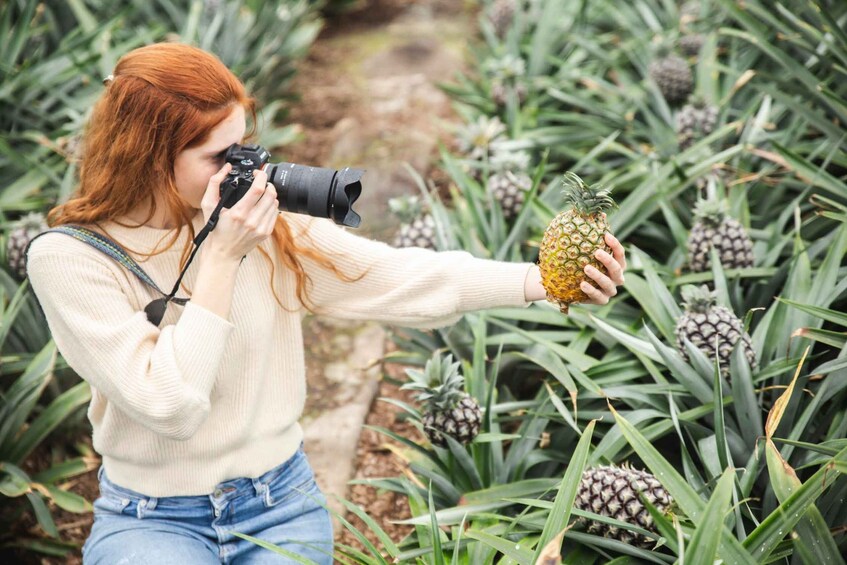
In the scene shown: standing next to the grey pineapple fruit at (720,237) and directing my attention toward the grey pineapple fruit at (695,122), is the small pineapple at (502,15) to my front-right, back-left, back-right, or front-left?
front-left

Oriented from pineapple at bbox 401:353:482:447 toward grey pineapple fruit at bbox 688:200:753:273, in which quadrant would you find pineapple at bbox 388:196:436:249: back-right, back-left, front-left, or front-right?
front-left

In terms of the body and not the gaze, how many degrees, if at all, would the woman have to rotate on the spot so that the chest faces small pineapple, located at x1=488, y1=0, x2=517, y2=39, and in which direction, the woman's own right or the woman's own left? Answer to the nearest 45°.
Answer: approximately 135° to the woman's own left

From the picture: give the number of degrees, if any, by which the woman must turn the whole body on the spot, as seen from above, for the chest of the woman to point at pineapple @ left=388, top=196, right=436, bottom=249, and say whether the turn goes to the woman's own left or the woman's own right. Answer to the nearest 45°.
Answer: approximately 90° to the woman's own left

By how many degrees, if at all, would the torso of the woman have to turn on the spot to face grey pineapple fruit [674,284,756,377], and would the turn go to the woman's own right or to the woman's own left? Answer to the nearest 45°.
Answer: approximately 45° to the woman's own left

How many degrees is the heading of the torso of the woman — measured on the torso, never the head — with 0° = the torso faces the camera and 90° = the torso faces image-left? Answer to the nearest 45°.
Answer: approximately 315°

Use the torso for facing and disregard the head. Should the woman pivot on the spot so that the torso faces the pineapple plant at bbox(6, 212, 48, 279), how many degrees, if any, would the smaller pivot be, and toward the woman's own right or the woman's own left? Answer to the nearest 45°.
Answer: approximately 180°

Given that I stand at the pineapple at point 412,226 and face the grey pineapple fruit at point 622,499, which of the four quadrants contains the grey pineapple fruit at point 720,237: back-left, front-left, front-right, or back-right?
front-left

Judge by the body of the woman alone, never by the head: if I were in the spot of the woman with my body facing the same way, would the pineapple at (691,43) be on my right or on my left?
on my left

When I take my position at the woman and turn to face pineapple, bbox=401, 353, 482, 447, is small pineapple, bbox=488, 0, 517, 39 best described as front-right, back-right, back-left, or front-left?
front-left

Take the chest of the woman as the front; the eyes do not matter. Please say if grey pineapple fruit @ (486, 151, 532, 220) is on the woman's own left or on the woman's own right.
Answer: on the woman's own left

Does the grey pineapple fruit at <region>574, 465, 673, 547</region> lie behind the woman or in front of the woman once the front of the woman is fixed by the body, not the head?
in front

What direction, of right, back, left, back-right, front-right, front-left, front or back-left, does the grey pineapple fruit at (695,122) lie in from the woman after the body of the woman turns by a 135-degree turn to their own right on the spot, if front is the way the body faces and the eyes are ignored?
back-right
